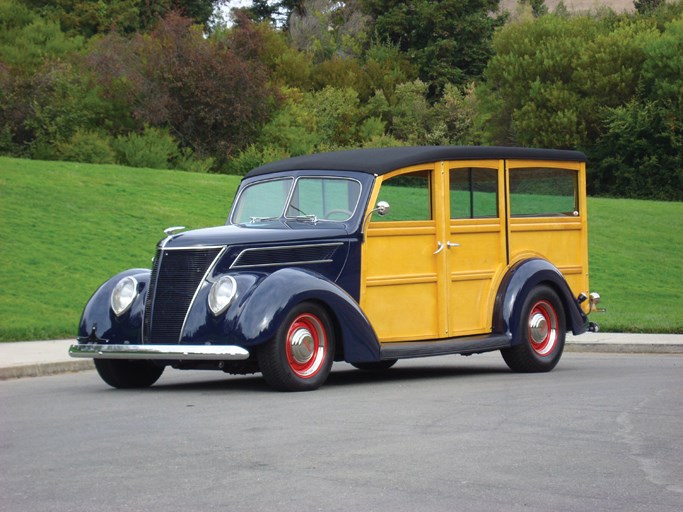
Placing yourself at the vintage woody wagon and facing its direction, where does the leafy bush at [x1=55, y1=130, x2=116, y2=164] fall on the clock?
The leafy bush is roughly at 4 o'clock from the vintage woody wagon.

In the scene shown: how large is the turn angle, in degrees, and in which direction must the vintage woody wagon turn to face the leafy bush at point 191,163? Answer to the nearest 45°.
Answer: approximately 135° to its right

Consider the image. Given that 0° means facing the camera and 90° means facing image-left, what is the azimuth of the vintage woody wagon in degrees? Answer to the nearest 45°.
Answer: approximately 45°

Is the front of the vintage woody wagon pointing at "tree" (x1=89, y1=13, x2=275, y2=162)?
no

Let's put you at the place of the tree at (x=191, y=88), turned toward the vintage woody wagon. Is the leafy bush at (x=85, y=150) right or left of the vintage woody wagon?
right

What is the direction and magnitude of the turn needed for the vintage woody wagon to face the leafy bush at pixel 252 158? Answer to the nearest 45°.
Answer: approximately 135° to its right

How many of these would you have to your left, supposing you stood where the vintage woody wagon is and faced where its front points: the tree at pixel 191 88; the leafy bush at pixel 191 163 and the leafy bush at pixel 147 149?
0

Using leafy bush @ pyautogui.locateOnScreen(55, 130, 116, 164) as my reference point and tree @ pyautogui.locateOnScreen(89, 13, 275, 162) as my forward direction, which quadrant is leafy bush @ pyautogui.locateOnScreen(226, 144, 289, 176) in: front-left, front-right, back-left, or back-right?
front-right

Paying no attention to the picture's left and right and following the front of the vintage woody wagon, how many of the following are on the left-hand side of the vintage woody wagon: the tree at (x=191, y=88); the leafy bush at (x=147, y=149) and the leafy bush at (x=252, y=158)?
0

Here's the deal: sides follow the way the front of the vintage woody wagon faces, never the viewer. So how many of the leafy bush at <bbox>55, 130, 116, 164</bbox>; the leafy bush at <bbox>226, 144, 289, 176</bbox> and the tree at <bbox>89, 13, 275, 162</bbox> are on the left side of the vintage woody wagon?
0

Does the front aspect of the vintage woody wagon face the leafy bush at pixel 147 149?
no
